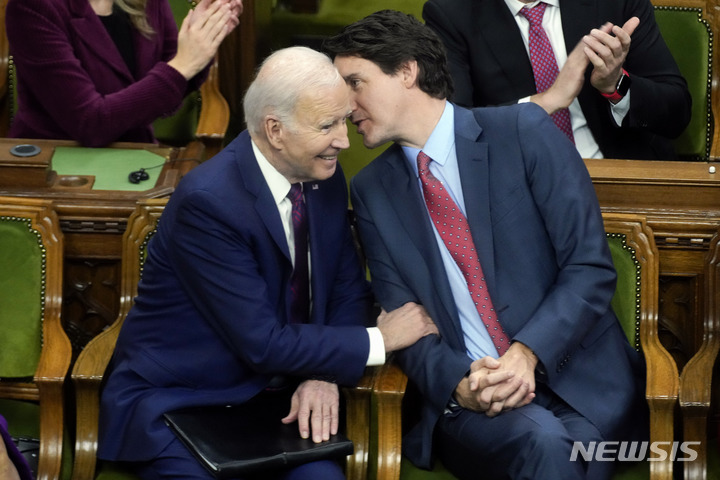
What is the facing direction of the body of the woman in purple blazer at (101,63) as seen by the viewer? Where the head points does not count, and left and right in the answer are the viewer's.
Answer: facing the viewer and to the right of the viewer

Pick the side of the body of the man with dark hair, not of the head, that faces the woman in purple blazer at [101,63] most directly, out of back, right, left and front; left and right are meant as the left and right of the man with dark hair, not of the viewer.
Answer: right

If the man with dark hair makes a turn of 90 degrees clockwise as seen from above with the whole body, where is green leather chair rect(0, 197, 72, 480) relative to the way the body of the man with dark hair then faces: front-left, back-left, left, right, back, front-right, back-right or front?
front-left

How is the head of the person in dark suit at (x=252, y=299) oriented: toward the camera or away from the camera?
toward the camera

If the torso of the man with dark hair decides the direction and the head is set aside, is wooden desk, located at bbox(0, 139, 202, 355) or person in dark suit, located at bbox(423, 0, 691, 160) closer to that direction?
the wooden desk

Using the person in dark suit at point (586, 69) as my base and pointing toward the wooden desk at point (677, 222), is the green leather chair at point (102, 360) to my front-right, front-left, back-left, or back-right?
front-right

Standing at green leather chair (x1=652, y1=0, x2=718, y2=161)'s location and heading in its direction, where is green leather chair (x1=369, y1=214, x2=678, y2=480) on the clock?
green leather chair (x1=369, y1=214, x2=678, y2=480) is roughly at 12 o'clock from green leather chair (x1=652, y1=0, x2=718, y2=161).

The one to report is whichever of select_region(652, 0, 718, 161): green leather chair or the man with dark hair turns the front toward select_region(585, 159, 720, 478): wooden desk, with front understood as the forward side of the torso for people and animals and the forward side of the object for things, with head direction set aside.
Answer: the green leather chair

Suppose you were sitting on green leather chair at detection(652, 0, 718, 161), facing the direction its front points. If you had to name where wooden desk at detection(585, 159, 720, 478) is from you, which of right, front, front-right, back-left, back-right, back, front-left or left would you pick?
front

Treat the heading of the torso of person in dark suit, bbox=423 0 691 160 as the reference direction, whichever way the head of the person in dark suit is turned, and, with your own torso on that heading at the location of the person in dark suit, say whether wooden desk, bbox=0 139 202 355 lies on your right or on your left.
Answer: on your right

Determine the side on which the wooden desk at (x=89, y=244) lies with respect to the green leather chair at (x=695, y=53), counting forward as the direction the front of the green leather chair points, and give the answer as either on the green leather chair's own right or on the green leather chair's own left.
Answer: on the green leather chair's own right

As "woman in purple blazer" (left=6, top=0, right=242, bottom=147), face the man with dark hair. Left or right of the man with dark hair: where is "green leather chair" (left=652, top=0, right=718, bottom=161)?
left

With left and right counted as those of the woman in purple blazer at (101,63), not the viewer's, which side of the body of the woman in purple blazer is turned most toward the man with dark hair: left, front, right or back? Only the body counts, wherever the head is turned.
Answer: front

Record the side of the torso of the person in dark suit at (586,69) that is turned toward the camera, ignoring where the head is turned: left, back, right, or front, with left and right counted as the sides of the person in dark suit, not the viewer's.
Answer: front

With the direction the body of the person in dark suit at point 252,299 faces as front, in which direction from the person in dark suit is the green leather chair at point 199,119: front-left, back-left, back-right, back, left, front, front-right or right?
back-left

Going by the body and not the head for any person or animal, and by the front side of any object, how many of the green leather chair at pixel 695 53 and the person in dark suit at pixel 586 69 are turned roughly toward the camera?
2
